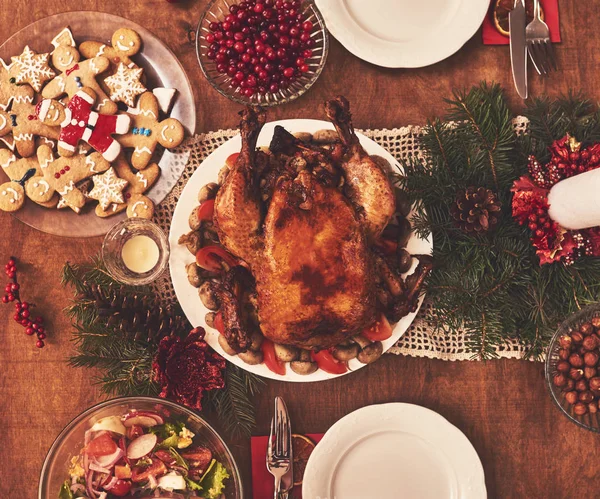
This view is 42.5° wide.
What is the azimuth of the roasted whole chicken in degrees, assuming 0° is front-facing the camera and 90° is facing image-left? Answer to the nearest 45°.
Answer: approximately 0°

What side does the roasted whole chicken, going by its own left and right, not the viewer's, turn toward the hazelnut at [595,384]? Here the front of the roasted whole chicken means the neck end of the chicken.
left

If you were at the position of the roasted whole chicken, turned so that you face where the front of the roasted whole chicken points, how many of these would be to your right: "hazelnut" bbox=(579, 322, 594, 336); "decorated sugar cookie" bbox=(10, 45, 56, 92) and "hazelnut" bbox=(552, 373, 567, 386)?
1

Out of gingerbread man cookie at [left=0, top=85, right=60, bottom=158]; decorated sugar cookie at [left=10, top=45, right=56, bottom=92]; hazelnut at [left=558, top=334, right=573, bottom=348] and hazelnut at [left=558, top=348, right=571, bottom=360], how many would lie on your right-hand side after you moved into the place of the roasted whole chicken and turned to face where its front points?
2
